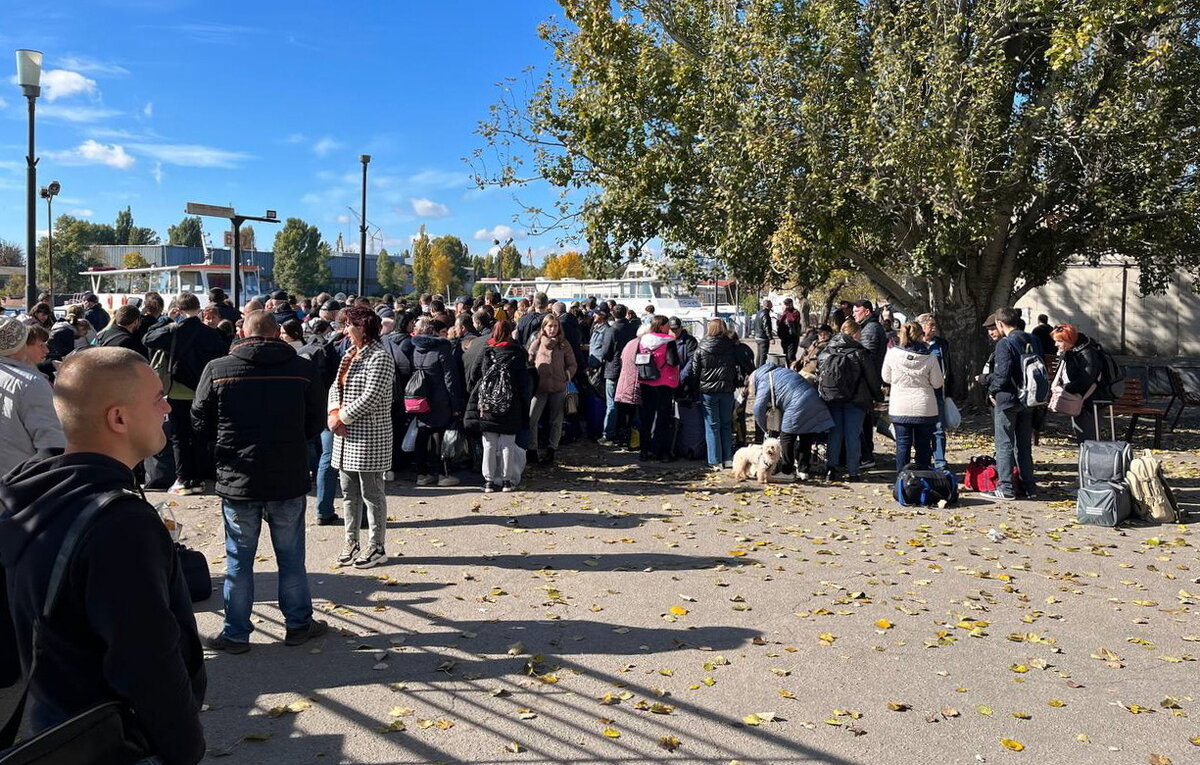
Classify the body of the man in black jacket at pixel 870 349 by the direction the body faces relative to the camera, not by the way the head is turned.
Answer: to the viewer's left

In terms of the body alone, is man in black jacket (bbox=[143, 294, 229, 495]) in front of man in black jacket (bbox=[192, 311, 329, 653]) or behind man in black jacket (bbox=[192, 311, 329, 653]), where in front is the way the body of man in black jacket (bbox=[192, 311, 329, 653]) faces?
in front

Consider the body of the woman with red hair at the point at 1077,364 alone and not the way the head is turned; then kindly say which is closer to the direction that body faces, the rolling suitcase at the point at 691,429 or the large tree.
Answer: the rolling suitcase

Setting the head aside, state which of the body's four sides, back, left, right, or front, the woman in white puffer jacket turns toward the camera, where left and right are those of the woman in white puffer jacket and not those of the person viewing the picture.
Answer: back

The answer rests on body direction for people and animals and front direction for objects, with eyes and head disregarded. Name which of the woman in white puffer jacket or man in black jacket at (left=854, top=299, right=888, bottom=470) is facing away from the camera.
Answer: the woman in white puffer jacket

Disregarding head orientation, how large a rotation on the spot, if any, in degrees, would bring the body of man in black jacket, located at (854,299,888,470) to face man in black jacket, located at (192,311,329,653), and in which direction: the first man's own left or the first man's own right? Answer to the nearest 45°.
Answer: approximately 90° to the first man's own left

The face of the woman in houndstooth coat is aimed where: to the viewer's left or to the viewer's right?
to the viewer's left

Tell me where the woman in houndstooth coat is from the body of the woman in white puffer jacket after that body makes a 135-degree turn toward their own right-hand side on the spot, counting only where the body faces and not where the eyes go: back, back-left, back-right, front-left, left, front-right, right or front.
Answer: right

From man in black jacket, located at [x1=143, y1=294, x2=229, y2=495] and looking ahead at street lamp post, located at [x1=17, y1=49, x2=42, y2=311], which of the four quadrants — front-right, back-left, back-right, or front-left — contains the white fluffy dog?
back-right

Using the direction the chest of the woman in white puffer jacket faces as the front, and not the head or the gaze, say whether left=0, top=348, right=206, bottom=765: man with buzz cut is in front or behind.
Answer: behind

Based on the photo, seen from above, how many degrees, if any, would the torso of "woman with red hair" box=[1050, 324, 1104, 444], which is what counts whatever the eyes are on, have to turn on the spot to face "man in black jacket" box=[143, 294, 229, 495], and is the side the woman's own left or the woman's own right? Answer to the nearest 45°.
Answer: approximately 45° to the woman's own left

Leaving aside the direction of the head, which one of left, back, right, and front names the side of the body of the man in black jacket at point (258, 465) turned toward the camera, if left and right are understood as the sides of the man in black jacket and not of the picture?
back

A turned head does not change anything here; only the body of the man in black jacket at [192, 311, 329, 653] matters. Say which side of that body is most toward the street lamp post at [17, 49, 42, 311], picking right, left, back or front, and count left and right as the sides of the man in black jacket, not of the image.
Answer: front

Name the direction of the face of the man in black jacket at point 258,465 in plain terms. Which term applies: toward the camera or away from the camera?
away from the camera

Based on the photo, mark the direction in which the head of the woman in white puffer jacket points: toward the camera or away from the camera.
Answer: away from the camera

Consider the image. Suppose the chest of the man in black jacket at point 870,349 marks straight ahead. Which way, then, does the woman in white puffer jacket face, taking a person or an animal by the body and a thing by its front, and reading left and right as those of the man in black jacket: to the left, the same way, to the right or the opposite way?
to the right

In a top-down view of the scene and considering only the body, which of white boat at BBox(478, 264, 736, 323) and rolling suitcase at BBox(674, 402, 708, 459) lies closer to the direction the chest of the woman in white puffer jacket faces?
the white boat

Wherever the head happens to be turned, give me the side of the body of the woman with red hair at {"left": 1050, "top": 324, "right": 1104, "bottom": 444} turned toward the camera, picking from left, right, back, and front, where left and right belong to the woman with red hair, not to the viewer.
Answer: left
